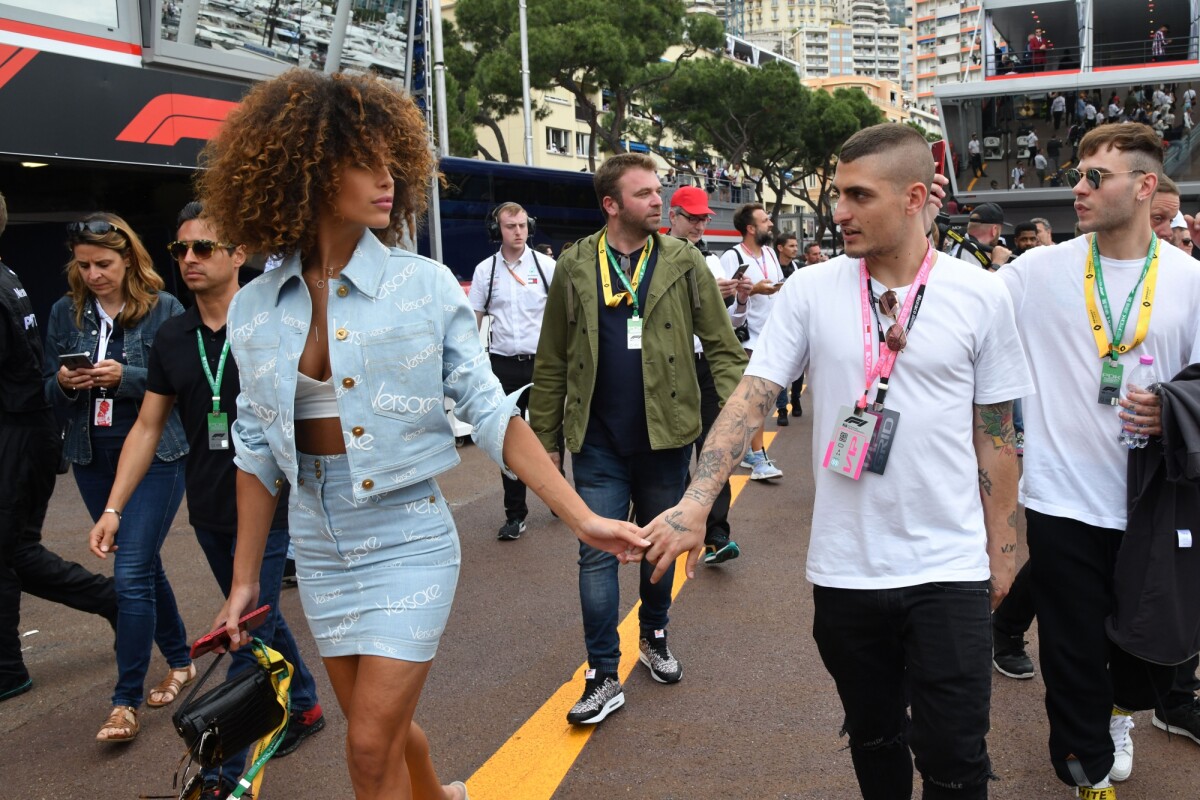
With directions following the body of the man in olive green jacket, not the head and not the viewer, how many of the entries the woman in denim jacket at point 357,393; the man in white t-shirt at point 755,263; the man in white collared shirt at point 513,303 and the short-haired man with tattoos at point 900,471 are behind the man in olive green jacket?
2

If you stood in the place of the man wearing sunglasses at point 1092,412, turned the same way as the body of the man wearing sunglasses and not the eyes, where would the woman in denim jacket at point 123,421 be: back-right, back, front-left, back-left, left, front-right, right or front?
right

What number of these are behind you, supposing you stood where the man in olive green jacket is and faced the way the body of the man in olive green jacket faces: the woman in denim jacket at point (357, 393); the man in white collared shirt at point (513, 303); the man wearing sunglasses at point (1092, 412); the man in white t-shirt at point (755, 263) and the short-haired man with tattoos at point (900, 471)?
2

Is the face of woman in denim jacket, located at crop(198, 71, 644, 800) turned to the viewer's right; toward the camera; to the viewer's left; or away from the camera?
to the viewer's right

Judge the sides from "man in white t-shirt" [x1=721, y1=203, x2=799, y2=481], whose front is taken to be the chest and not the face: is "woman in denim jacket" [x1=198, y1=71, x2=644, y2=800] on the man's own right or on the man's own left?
on the man's own right

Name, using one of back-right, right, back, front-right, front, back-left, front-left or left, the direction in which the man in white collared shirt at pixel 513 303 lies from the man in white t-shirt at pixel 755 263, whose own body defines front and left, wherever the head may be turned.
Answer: right

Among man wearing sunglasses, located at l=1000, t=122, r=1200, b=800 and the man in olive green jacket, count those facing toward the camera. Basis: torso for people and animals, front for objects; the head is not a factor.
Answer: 2

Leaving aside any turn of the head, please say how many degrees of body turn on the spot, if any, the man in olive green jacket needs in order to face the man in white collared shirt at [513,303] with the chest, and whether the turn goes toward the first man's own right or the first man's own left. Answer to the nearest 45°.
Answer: approximately 180°

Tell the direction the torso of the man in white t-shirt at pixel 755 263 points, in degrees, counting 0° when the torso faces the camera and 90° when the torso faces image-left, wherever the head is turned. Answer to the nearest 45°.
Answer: approximately 315°

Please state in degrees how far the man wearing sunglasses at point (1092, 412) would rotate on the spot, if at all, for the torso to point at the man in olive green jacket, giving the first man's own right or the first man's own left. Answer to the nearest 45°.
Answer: approximately 90° to the first man's own right
